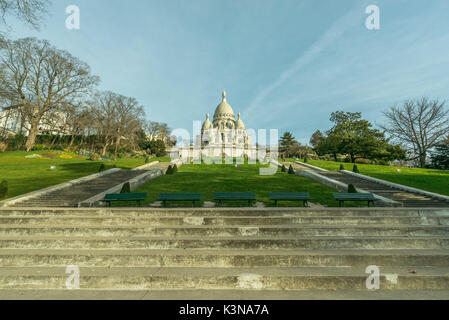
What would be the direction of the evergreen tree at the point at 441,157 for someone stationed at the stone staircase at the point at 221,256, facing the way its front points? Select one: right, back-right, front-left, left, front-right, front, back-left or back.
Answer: back-left

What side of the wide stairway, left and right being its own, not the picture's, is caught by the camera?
front

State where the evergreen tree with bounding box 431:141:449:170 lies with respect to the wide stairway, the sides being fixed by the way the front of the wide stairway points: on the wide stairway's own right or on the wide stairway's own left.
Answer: on the wide stairway's own left

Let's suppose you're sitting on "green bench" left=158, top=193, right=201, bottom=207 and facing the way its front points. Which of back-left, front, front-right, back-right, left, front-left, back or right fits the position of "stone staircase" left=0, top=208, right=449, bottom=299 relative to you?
front

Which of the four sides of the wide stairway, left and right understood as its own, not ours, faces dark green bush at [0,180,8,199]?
right

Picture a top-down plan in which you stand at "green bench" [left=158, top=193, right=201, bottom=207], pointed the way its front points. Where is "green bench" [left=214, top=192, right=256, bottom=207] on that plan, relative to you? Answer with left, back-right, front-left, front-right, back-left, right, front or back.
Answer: left

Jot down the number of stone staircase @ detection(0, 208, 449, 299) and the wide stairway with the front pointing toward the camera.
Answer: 2

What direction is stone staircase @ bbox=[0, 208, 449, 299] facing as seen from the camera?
toward the camera

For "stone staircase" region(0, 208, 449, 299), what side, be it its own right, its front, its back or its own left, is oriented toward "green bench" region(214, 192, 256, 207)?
back

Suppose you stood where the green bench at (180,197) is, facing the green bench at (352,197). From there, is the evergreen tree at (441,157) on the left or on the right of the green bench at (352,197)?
left

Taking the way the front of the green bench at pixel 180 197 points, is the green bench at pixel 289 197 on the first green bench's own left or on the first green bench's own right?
on the first green bench's own left
